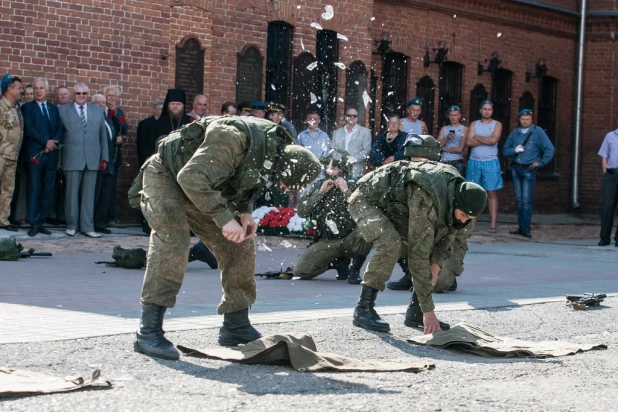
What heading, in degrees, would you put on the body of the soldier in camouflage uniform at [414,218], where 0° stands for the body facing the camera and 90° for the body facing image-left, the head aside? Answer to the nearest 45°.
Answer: approximately 270°

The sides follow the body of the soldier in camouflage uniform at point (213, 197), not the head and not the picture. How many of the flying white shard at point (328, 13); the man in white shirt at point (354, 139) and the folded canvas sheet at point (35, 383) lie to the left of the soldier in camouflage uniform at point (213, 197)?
2

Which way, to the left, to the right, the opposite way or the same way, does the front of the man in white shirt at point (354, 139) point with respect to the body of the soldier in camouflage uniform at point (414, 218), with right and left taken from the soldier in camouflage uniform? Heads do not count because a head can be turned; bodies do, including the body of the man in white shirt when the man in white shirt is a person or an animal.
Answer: to the right

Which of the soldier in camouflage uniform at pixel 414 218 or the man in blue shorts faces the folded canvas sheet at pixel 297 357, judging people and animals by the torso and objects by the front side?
the man in blue shorts

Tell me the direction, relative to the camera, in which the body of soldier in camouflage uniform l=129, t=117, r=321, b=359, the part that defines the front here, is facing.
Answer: to the viewer's right

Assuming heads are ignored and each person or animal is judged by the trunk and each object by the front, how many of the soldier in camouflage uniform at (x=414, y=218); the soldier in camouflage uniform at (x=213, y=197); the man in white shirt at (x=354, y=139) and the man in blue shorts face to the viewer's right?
2

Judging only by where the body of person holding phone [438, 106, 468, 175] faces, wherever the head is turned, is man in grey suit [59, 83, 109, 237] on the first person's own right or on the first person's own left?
on the first person's own right

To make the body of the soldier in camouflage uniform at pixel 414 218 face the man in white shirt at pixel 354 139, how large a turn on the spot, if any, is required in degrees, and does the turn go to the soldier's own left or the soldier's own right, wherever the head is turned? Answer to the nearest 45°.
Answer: approximately 90° to the soldier's own left

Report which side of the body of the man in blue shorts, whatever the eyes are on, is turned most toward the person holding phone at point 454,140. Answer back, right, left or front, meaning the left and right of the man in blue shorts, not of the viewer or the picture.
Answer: right
